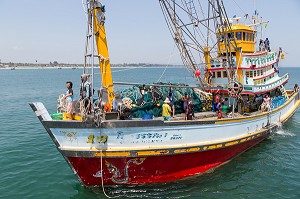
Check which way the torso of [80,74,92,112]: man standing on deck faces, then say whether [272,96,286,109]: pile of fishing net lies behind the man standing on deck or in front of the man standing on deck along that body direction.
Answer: behind

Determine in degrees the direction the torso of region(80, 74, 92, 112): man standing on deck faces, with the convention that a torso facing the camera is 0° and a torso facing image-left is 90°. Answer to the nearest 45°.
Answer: approximately 45°

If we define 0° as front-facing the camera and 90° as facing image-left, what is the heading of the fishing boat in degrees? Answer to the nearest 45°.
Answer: approximately 45°
